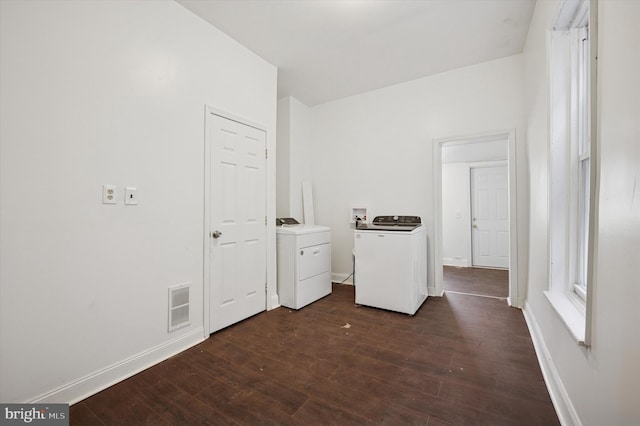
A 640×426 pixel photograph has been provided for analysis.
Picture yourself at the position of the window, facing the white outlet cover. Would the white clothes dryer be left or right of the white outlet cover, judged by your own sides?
right

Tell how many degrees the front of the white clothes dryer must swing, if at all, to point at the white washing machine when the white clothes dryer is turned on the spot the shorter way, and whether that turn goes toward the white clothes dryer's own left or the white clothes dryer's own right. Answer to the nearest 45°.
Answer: approximately 45° to the white clothes dryer's own left

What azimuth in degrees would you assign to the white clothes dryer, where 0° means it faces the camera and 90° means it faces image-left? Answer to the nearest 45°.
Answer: approximately 315°

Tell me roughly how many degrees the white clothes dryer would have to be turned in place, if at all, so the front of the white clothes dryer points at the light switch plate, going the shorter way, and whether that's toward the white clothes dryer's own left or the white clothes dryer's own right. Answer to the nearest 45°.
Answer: approximately 90° to the white clothes dryer's own right

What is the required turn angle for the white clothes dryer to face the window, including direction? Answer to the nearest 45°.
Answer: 0° — it already faces it

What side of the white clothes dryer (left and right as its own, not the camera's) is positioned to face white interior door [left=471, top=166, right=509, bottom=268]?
left

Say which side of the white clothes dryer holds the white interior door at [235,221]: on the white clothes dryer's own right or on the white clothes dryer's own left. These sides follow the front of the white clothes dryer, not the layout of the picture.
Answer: on the white clothes dryer's own right

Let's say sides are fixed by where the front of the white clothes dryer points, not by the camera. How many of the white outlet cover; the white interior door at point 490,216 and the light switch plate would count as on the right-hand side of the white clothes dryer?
2

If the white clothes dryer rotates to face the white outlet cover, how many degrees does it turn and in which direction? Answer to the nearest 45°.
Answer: approximately 90° to its right
